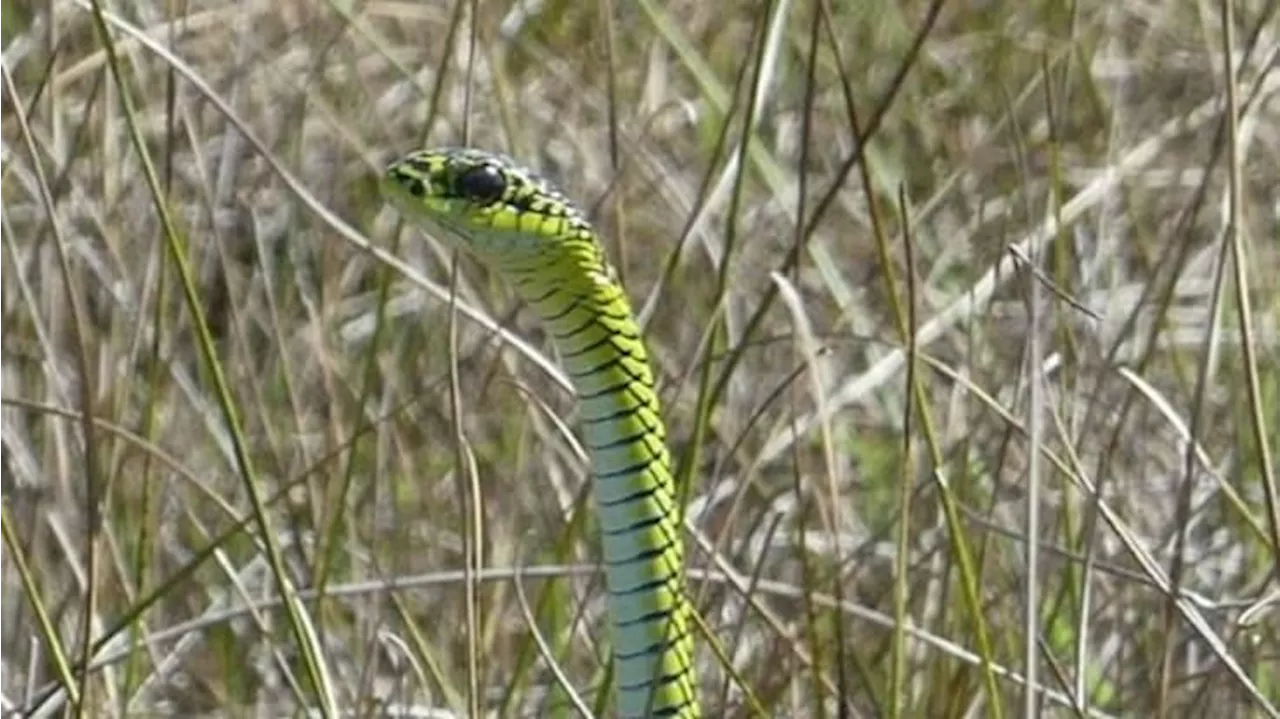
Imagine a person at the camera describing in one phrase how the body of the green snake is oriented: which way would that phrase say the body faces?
to the viewer's left
